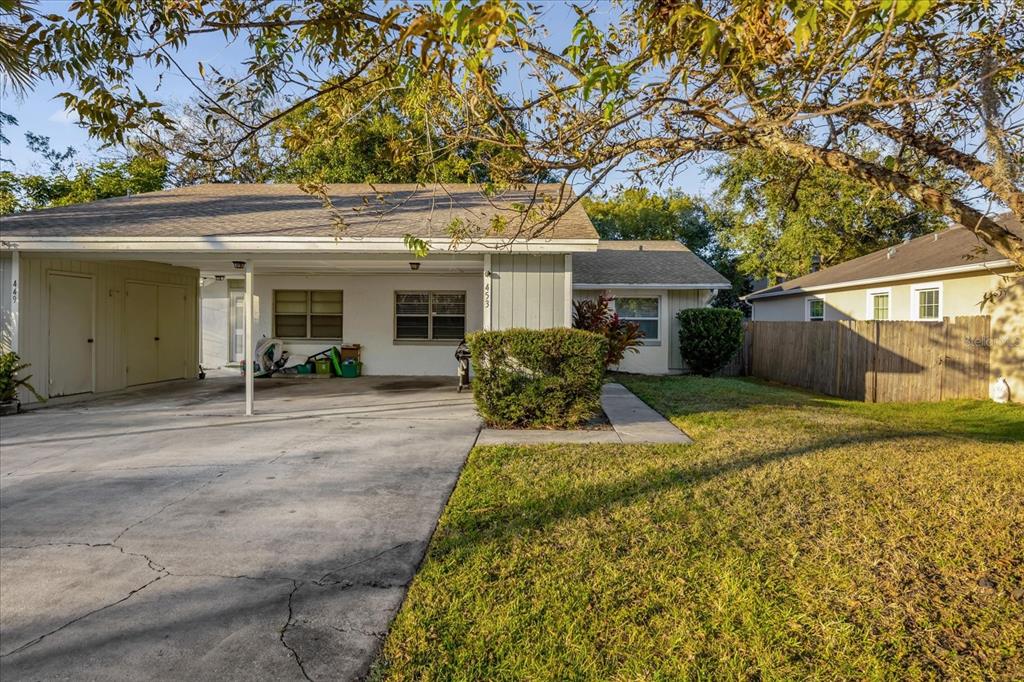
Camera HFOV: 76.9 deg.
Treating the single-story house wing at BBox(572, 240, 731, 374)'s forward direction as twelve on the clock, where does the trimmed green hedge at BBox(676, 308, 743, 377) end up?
The trimmed green hedge is roughly at 10 o'clock from the single-story house wing.

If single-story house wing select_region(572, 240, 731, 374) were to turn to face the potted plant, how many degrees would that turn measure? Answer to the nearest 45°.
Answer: approximately 45° to its right

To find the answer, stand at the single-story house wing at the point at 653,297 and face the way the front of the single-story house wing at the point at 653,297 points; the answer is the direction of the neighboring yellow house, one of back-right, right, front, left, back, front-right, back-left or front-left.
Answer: left

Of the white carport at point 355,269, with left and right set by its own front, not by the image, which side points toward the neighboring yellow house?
left

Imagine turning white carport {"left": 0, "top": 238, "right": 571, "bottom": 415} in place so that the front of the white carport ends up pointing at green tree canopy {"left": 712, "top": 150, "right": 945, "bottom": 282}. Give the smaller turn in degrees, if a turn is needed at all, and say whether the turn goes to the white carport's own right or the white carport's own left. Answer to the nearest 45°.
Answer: approximately 135° to the white carport's own left

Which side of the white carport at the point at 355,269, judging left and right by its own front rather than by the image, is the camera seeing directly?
front

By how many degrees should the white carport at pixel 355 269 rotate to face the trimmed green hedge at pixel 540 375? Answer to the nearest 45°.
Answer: approximately 45° to its left

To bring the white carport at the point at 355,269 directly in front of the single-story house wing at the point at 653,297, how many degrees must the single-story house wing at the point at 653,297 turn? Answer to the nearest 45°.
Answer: approximately 45° to its right

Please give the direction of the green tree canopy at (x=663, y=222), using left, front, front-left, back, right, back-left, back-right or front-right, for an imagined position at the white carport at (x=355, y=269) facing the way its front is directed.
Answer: back-left

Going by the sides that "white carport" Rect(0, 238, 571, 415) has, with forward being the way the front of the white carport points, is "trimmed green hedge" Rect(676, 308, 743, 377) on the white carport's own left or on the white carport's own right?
on the white carport's own left

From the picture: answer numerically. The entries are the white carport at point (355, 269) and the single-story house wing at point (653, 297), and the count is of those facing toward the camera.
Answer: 2

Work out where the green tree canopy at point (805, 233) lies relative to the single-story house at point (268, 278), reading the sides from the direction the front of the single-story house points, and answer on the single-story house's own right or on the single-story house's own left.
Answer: on the single-story house's own left

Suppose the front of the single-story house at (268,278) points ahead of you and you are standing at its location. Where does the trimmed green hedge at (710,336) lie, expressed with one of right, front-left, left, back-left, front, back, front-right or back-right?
left

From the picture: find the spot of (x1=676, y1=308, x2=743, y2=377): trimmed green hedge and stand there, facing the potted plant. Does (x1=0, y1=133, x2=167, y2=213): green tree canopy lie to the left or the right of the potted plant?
right

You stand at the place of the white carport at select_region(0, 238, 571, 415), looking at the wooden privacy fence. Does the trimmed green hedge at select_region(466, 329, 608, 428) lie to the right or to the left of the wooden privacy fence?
right
